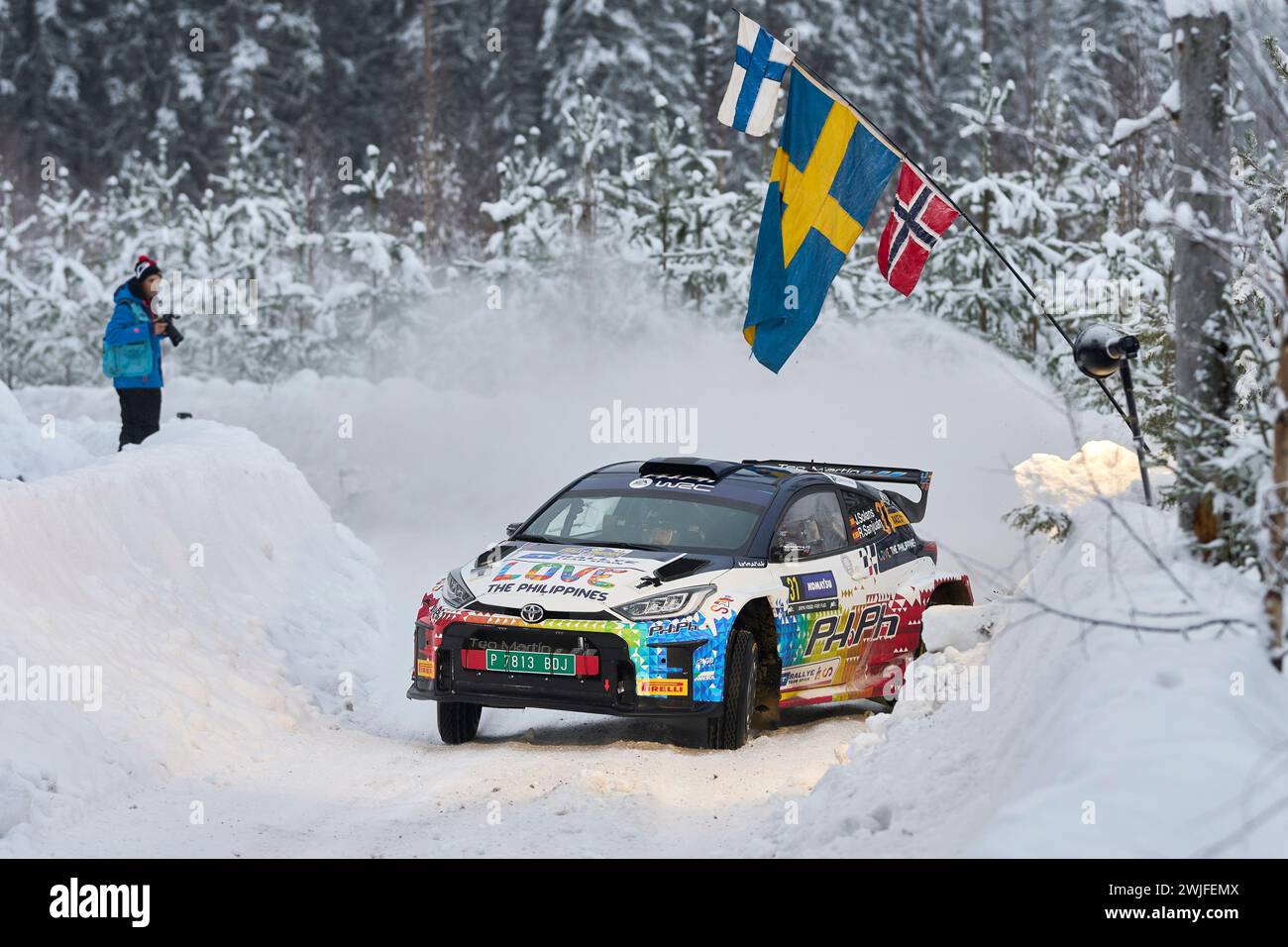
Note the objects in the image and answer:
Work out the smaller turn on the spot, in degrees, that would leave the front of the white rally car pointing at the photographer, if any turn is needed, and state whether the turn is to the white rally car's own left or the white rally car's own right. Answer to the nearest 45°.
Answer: approximately 90° to the white rally car's own right

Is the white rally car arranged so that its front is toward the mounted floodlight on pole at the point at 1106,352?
no

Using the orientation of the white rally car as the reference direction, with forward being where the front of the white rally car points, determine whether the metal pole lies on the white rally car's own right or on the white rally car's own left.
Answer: on the white rally car's own left

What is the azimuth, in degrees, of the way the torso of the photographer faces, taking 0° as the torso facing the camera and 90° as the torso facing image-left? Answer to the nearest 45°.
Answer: approximately 270°

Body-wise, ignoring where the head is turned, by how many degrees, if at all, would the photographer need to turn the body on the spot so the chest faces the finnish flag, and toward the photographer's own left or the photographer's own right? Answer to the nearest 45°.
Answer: approximately 45° to the photographer's own right

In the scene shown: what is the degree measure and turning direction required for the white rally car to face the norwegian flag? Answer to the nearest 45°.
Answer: approximately 180°

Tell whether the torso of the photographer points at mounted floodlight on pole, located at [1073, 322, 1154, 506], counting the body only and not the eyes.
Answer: yes

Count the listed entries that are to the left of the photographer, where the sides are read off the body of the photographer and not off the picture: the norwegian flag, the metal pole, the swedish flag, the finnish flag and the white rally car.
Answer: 0

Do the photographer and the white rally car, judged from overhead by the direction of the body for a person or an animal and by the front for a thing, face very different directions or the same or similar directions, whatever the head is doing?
very different directions

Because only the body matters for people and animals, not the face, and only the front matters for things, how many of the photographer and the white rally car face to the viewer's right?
1

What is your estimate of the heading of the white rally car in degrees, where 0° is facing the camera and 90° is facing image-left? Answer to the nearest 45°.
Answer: approximately 45°

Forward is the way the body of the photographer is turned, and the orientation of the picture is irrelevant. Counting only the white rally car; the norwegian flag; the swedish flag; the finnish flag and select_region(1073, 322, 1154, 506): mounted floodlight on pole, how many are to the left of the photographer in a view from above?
0

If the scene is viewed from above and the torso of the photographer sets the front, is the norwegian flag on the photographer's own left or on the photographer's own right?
on the photographer's own right

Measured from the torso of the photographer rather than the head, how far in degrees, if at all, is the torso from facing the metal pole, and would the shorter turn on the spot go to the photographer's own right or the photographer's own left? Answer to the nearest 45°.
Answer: approximately 45° to the photographer's own right

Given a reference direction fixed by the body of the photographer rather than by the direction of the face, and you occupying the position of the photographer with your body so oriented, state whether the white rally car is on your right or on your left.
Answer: on your right

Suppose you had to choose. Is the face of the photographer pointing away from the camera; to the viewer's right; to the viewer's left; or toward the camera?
to the viewer's right
